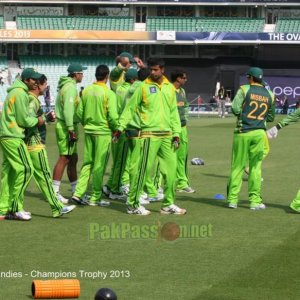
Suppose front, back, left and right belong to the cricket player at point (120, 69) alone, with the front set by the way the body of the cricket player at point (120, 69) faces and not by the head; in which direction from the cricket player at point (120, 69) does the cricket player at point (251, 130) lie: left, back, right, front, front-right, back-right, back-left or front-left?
front

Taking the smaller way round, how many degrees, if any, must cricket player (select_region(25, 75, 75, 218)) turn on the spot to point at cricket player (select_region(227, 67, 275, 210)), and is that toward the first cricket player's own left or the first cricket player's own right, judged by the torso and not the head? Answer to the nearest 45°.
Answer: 0° — they already face them

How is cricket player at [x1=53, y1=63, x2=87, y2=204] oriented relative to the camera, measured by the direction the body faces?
to the viewer's right

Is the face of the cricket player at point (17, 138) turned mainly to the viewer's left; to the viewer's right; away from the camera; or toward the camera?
to the viewer's right

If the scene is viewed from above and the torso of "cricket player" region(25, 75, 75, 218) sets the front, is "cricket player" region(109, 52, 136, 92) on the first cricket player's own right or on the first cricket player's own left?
on the first cricket player's own left

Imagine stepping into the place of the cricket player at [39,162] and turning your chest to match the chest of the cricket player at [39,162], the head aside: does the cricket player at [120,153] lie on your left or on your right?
on your left

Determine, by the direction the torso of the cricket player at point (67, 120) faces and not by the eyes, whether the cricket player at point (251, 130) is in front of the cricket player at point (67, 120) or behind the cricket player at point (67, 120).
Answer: in front

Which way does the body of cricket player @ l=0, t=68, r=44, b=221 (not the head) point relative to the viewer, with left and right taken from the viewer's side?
facing to the right of the viewer

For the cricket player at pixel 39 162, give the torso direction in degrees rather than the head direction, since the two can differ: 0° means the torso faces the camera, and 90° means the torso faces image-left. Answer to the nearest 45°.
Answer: approximately 270°
